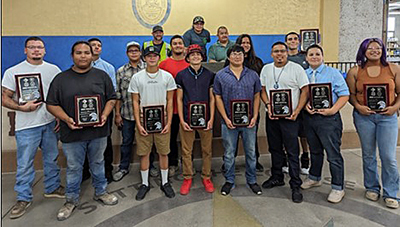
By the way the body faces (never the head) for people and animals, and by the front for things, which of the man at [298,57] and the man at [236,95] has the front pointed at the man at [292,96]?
the man at [298,57]

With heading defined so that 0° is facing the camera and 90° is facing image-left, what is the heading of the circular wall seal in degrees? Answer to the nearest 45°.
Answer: approximately 0°

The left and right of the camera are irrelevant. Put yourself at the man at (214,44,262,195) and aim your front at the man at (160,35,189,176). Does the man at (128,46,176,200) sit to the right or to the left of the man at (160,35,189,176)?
left

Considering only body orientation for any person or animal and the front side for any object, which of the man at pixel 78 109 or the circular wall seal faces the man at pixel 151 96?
the circular wall seal

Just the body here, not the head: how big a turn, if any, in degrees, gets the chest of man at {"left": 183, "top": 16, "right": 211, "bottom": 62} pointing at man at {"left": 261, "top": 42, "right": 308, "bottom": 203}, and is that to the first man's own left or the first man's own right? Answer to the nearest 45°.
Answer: approximately 45° to the first man's own left

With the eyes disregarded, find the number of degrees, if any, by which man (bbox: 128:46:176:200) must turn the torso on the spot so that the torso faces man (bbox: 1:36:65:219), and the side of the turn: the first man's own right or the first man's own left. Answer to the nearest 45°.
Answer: approximately 90° to the first man's own right

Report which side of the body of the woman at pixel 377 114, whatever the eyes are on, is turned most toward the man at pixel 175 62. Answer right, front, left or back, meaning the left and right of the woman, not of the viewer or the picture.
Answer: right
